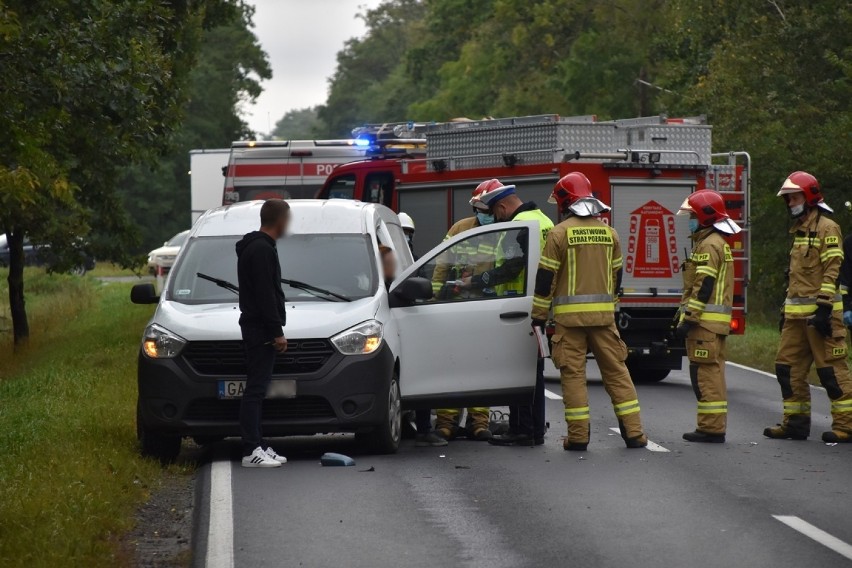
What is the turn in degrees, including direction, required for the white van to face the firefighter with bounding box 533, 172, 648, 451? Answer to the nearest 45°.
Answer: approximately 90° to its left

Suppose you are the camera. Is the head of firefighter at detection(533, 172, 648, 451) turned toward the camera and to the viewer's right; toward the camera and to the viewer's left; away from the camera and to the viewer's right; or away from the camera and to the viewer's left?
away from the camera and to the viewer's left

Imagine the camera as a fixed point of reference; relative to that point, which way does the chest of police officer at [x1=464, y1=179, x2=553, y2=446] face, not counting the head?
to the viewer's left

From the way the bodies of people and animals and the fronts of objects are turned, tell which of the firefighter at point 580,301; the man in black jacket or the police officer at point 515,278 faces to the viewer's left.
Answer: the police officer at point 515,278

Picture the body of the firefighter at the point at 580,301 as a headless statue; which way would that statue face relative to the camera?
away from the camera
